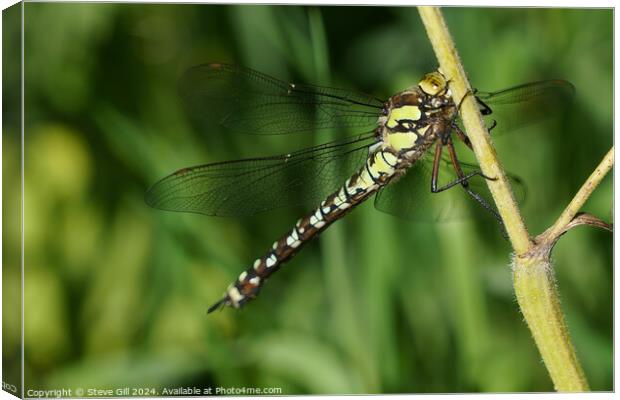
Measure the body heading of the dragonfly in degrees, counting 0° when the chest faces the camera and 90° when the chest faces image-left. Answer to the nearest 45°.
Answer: approximately 270°
